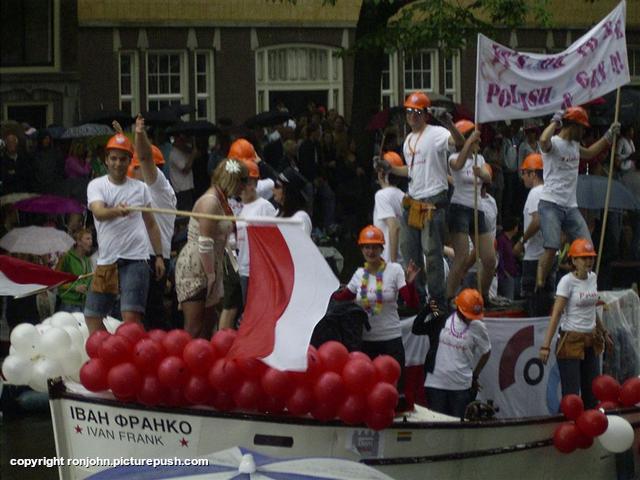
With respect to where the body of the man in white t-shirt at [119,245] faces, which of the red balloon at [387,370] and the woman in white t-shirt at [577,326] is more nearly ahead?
the red balloon

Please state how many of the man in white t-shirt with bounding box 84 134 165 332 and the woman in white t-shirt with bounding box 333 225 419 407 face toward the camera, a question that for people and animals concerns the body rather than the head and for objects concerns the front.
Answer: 2

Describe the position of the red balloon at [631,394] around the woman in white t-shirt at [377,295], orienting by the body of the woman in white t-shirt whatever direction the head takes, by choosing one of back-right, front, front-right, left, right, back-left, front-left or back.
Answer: left

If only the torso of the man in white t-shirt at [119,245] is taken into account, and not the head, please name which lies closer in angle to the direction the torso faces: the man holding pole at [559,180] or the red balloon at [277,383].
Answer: the red balloon

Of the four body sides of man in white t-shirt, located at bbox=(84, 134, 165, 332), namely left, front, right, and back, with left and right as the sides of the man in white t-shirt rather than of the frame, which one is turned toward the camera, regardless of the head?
front

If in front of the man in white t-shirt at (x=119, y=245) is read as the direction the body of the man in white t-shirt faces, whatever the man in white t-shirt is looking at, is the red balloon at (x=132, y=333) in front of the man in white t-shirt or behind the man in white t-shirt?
in front

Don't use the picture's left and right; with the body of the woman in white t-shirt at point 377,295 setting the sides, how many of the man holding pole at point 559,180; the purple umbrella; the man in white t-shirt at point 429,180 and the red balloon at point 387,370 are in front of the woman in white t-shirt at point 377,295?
1

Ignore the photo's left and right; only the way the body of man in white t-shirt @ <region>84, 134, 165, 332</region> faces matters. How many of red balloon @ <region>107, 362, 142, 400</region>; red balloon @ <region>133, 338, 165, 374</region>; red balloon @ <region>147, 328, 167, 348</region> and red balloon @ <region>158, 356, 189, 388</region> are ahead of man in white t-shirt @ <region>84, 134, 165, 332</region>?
4

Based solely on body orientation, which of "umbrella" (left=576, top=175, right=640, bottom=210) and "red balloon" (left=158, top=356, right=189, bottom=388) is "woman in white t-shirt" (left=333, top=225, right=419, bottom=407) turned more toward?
the red balloon

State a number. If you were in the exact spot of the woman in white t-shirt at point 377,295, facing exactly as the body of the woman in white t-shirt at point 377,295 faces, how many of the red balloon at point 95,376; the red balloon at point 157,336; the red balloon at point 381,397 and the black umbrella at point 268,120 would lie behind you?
1

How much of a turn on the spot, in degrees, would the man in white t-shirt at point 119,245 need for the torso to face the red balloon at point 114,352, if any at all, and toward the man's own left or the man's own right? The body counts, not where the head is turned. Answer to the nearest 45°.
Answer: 0° — they already face it

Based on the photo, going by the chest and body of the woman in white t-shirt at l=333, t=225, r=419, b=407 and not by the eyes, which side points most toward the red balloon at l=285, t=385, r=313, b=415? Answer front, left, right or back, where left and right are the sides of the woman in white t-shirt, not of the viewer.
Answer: front
